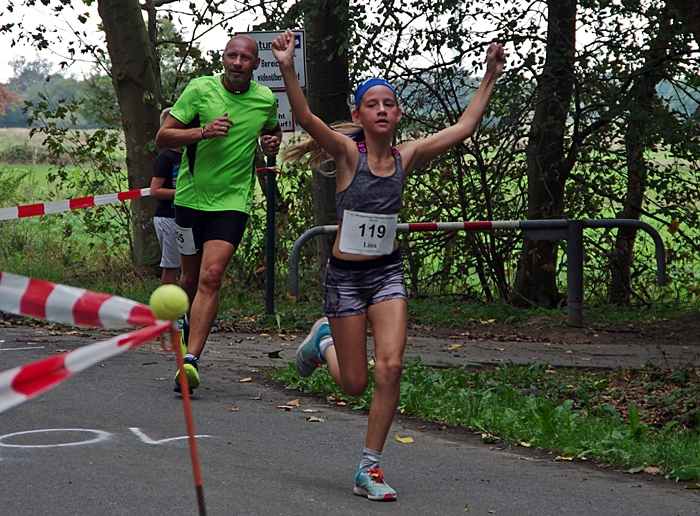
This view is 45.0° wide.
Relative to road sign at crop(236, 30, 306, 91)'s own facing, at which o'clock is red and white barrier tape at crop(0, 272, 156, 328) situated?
The red and white barrier tape is roughly at 12 o'clock from the road sign.

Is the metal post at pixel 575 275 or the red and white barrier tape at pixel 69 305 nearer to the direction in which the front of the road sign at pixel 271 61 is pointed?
the red and white barrier tape

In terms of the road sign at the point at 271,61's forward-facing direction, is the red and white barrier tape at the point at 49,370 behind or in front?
in front

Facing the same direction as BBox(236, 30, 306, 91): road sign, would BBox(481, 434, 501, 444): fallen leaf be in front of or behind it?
in front

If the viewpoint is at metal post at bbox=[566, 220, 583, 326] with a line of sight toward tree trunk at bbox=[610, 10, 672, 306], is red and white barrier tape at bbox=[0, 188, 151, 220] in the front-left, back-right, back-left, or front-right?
back-left

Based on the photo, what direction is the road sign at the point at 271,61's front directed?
toward the camera

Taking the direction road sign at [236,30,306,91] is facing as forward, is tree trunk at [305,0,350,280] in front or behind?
behind

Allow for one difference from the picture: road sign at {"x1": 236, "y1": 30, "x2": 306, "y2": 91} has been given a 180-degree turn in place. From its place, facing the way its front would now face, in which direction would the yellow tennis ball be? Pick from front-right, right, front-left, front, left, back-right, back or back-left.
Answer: back

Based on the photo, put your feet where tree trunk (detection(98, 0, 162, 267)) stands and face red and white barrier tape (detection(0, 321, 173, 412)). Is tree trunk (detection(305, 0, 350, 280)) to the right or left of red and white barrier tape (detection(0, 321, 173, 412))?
left

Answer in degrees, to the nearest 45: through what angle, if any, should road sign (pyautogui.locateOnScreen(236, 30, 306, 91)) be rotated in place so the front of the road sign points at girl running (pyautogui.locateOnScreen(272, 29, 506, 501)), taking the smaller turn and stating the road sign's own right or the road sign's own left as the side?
0° — it already faces them

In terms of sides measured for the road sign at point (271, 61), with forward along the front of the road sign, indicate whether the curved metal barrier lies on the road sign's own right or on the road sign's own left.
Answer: on the road sign's own left

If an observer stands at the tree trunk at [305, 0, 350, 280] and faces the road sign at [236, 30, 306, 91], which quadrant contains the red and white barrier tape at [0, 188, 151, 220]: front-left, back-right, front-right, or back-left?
front-right

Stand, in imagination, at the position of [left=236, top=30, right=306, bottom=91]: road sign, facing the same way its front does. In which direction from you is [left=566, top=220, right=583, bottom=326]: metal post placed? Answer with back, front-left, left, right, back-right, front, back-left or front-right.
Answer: left
